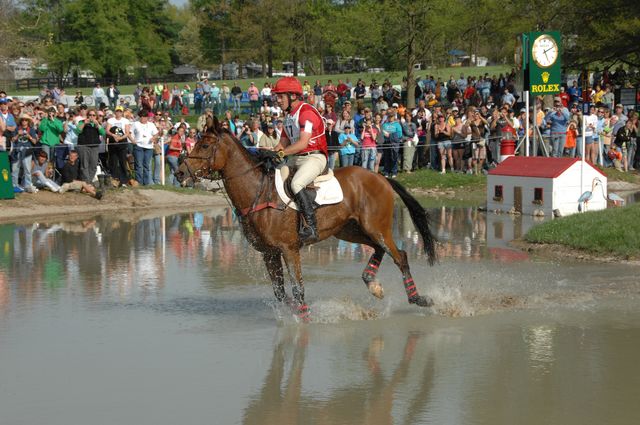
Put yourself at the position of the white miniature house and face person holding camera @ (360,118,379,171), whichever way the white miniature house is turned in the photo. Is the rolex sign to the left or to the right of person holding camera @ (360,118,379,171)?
right

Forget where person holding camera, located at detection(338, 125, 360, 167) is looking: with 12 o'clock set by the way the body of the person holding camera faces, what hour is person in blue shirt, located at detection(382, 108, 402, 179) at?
The person in blue shirt is roughly at 8 o'clock from the person holding camera.

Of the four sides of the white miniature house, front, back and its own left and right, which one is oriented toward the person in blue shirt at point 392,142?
right

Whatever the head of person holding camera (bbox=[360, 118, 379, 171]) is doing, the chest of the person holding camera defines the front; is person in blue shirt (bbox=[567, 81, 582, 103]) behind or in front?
behind

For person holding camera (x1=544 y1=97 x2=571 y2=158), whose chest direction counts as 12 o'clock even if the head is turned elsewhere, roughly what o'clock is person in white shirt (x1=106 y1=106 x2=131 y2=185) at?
The person in white shirt is roughly at 2 o'clock from the person holding camera.

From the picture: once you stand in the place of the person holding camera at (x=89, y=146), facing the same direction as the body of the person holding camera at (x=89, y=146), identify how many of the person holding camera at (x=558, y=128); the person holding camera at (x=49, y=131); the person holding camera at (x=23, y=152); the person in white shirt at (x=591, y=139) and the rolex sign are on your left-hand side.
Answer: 3

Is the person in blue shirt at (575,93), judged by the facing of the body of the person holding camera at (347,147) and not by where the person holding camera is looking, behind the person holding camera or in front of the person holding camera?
behind

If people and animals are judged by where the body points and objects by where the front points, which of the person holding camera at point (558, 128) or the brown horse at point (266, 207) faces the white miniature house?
the person holding camera
